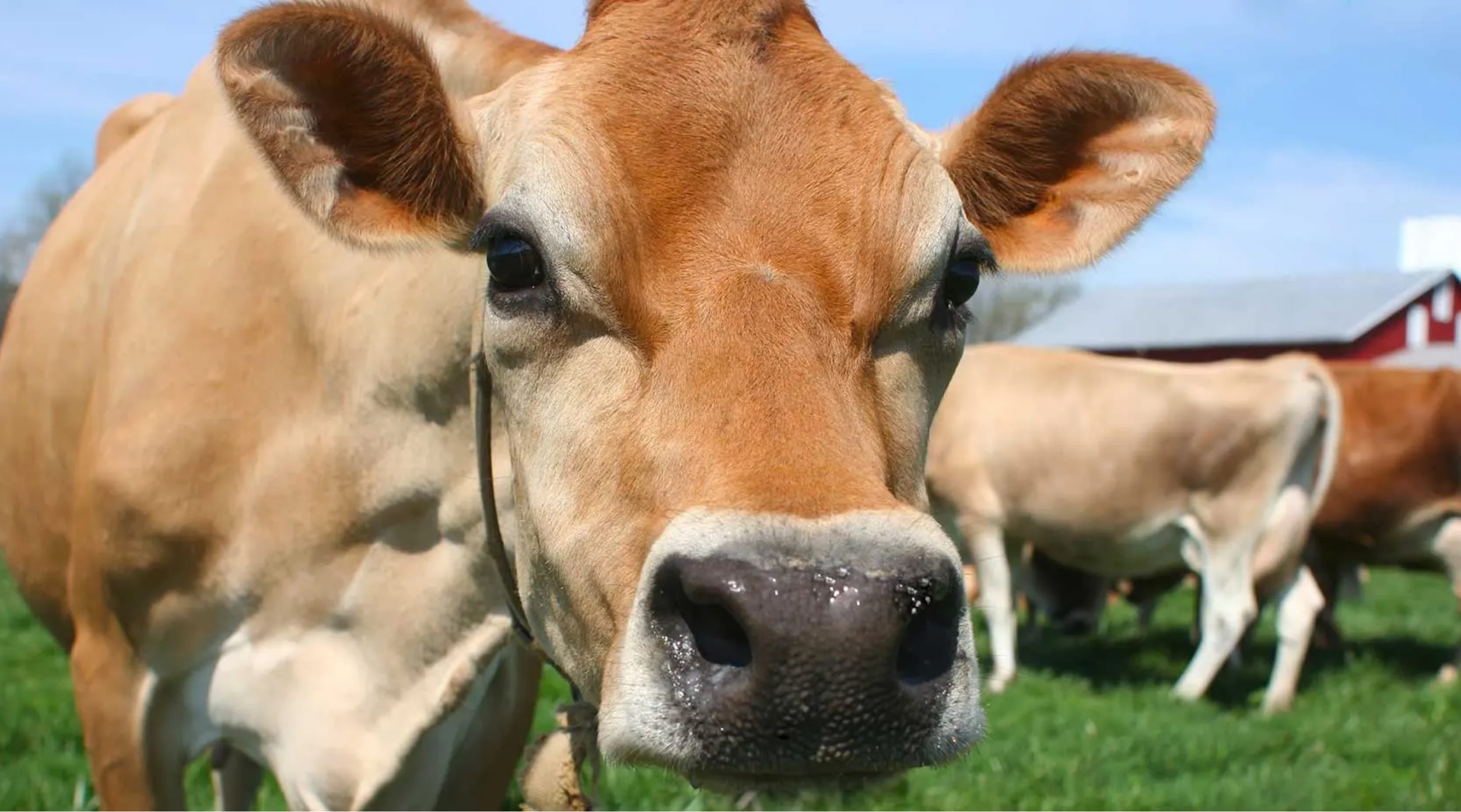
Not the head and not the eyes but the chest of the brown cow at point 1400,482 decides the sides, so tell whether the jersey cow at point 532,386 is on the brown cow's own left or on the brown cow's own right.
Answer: on the brown cow's own left

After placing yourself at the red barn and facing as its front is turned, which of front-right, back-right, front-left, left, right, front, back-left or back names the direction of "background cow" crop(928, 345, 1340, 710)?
front-right

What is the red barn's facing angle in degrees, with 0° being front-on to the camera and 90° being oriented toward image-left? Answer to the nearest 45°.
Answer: approximately 315°

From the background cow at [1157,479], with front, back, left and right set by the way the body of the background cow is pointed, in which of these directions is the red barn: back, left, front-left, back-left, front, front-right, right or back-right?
right

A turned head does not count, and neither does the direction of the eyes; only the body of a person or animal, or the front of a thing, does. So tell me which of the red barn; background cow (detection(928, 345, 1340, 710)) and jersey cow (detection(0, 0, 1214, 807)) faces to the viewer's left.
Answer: the background cow

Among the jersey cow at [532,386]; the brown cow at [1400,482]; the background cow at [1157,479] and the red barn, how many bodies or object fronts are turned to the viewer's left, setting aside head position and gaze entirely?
2

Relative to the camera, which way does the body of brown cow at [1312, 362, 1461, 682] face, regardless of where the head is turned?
to the viewer's left

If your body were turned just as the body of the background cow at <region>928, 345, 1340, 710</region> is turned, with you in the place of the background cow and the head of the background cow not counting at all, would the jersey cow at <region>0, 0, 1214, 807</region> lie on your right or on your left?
on your left

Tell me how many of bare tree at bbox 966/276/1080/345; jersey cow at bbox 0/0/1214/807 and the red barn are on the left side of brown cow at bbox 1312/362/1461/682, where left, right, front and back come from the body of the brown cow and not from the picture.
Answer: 1

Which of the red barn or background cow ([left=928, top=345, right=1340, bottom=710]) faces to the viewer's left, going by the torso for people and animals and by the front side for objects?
the background cow

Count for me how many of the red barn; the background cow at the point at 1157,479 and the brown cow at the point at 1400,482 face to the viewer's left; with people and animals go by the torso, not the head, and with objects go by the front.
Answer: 2

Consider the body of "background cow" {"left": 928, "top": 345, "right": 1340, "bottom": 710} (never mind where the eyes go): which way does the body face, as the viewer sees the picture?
to the viewer's left

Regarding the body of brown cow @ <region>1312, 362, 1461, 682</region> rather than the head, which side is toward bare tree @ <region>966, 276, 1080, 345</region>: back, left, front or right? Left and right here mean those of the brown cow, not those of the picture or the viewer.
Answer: right

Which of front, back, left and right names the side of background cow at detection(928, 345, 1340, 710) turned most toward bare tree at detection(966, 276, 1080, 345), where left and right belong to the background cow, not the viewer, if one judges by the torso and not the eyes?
right

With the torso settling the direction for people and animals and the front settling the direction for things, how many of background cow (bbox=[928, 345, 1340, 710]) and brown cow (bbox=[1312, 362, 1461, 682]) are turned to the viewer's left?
2
